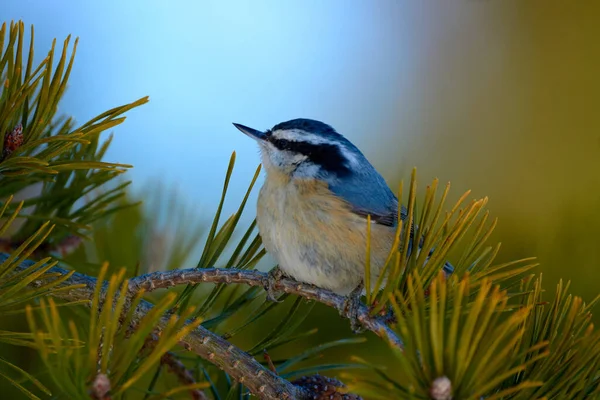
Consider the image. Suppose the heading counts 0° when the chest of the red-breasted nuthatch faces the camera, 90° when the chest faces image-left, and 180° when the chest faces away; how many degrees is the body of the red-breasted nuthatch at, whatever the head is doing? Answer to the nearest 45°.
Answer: approximately 45°
